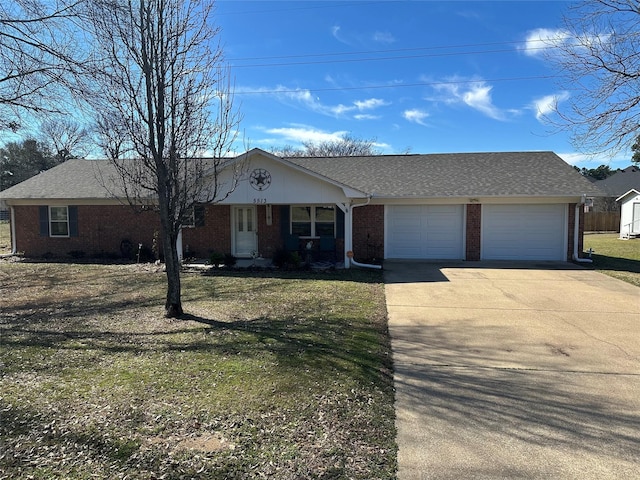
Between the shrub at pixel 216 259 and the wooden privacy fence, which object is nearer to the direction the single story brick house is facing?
the shrub

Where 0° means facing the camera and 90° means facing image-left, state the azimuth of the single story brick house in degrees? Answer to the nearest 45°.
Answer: approximately 0°

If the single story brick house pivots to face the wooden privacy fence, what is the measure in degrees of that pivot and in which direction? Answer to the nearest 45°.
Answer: approximately 135° to its left

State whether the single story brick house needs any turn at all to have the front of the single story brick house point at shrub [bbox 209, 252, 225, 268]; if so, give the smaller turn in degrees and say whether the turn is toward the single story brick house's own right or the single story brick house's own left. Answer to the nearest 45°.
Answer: approximately 90° to the single story brick house's own right
